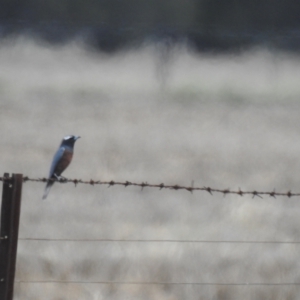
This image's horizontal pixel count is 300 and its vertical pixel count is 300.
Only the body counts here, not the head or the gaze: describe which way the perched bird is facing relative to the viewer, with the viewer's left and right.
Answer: facing to the right of the viewer

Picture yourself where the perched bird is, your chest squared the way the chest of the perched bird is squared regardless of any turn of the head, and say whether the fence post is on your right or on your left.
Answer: on your right
